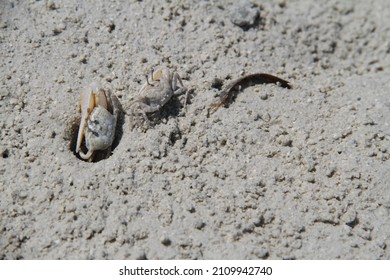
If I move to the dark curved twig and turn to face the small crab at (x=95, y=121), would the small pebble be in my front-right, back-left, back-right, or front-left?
back-right

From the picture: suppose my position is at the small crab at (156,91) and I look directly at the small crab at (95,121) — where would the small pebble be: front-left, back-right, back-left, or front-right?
back-right

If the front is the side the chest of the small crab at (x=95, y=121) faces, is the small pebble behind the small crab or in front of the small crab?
behind

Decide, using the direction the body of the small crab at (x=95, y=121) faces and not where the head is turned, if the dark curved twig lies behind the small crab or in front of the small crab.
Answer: behind
